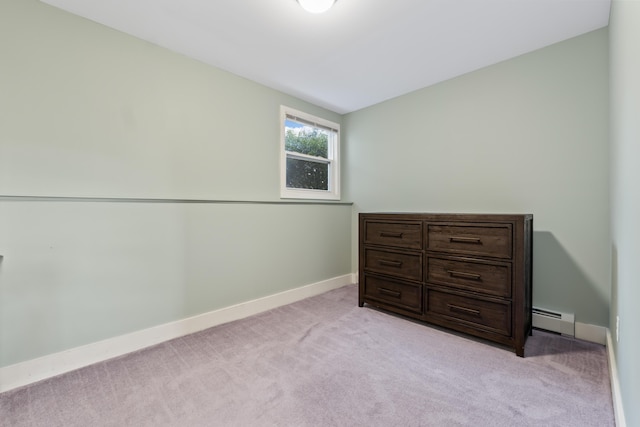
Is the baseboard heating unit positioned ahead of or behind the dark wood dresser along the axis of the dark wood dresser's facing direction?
behind

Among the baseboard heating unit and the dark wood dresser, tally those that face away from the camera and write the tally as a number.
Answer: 0

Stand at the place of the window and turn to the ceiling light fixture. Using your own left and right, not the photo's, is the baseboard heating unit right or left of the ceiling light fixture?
left

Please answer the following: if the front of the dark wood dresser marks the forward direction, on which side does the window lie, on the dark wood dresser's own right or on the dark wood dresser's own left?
on the dark wood dresser's own right

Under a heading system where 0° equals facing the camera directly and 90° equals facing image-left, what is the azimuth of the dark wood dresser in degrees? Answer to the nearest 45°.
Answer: approximately 45°

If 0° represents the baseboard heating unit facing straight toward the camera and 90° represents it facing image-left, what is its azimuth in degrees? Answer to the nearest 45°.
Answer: approximately 45°
